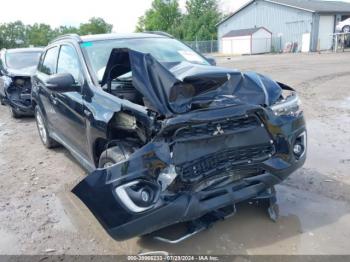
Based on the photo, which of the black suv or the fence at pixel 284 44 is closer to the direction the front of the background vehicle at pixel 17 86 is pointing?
the black suv

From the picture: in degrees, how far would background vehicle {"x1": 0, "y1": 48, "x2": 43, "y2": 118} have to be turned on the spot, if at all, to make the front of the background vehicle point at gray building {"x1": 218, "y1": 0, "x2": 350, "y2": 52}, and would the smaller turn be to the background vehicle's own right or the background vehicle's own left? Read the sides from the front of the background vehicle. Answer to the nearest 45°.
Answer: approximately 90° to the background vehicle's own left

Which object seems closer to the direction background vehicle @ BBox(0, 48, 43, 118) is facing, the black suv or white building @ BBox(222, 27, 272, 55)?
the black suv

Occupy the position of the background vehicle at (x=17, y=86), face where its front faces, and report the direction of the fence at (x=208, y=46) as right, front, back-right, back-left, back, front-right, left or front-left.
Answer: left

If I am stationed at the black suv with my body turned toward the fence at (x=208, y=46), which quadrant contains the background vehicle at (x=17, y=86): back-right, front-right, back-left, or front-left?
front-left

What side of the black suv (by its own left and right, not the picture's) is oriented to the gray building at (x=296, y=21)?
left

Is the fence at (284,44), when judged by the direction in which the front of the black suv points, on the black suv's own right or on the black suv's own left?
on the black suv's own left

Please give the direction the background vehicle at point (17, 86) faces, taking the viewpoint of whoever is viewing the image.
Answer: facing the viewer and to the right of the viewer

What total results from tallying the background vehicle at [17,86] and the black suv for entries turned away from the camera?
0

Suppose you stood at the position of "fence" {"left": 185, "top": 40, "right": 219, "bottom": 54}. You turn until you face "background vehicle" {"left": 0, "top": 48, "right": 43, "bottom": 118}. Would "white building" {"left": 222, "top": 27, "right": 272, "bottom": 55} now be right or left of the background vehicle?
left

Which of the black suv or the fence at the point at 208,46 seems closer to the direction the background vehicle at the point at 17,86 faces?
the black suv
